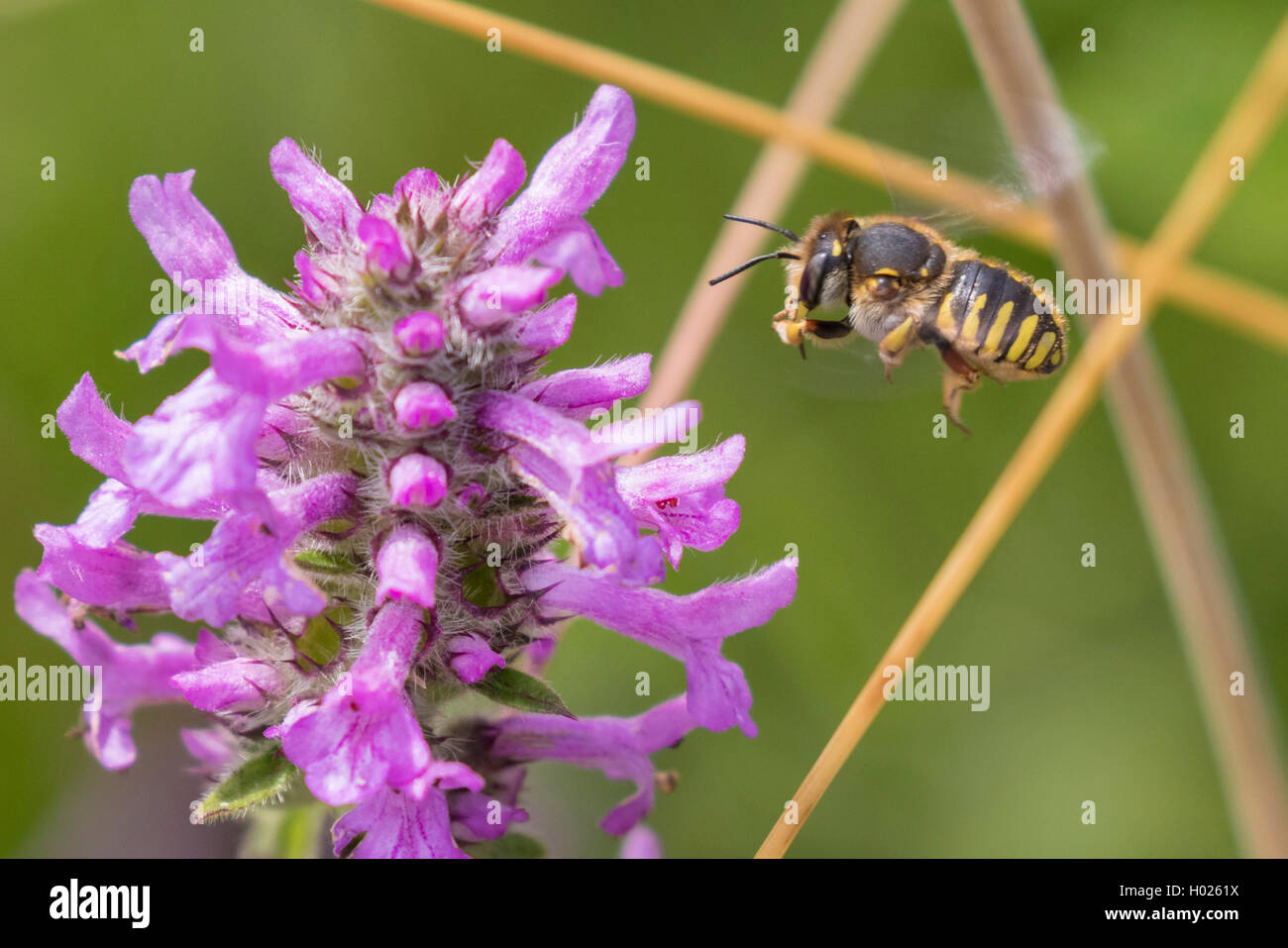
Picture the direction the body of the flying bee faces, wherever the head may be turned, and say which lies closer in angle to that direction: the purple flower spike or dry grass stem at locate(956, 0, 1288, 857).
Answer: the purple flower spike

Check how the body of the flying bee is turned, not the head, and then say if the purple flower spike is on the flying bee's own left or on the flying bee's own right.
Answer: on the flying bee's own left

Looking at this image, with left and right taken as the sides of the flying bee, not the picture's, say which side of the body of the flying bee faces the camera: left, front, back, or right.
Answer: left

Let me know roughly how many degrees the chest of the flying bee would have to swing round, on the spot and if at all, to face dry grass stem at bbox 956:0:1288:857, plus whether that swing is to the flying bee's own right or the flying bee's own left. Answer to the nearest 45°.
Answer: approximately 135° to the flying bee's own right
